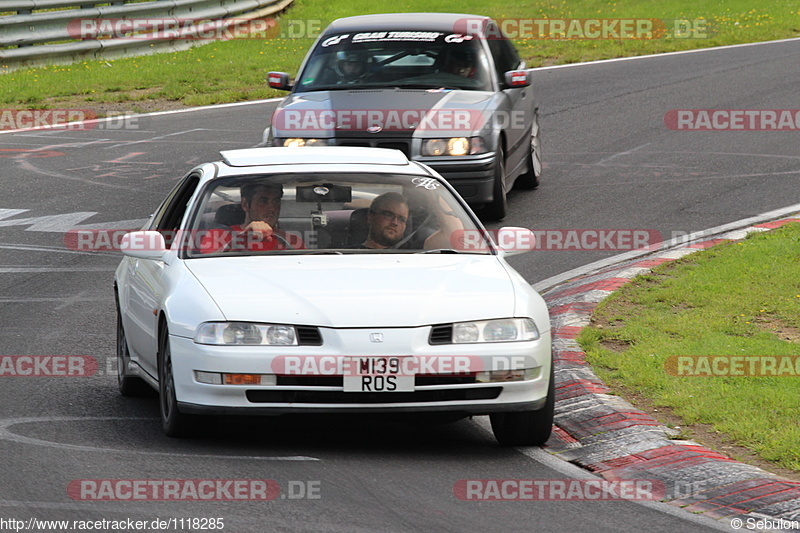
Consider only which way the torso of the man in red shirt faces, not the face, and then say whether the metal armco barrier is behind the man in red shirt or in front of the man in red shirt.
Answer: behind

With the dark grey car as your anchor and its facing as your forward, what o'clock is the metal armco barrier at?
The metal armco barrier is roughly at 5 o'clock from the dark grey car.

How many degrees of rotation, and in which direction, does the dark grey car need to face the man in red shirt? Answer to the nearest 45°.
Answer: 0° — it already faces them

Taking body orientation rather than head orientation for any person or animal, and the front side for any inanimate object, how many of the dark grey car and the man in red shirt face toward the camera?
2

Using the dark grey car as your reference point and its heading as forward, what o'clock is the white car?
The white car is roughly at 12 o'clock from the dark grey car.

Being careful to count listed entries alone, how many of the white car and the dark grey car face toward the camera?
2

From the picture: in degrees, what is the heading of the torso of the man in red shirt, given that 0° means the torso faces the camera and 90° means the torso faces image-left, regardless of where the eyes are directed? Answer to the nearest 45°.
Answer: approximately 0°

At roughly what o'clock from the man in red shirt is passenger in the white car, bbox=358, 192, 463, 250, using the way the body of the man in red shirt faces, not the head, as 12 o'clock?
The passenger in the white car is roughly at 9 o'clock from the man in red shirt.

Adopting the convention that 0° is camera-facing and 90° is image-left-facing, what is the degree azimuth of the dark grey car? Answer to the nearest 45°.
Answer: approximately 0°
